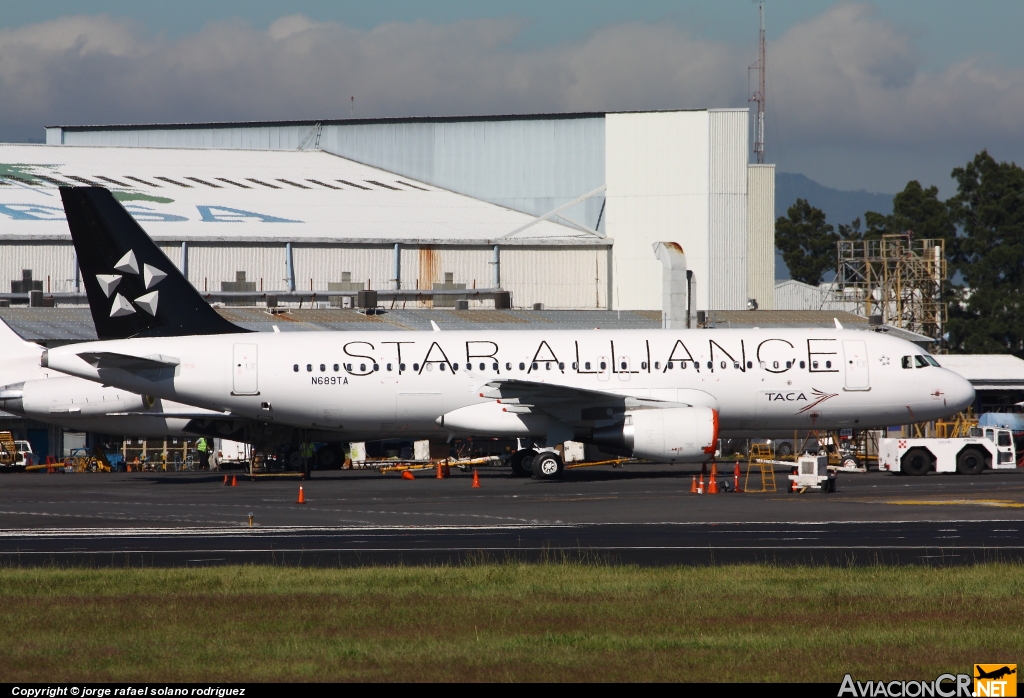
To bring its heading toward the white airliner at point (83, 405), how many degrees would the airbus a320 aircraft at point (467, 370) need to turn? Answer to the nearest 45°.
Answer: approximately 180°

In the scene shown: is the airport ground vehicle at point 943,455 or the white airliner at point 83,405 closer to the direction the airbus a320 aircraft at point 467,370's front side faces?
the airport ground vehicle

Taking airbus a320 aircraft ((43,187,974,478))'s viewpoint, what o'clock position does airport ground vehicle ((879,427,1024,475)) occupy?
The airport ground vehicle is roughly at 12 o'clock from the airbus a320 aircraft.

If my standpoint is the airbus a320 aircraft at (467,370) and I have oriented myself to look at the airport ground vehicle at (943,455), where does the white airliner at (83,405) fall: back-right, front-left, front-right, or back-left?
back-left

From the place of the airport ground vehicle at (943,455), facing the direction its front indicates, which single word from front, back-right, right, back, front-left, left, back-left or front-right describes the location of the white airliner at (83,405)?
back

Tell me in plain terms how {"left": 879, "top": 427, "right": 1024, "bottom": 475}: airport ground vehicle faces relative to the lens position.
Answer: facing to the right of the viewer

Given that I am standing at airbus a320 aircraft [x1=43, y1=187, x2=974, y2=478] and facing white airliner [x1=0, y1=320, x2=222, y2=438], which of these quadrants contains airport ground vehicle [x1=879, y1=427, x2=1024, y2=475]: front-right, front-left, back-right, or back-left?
back-right

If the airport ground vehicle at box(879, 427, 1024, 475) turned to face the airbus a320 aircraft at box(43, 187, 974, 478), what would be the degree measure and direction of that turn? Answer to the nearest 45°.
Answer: approximately 180°

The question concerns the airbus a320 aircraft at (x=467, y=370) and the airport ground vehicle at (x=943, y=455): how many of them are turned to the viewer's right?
2

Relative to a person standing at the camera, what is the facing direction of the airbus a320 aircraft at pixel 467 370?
facing to the right of the viewer
